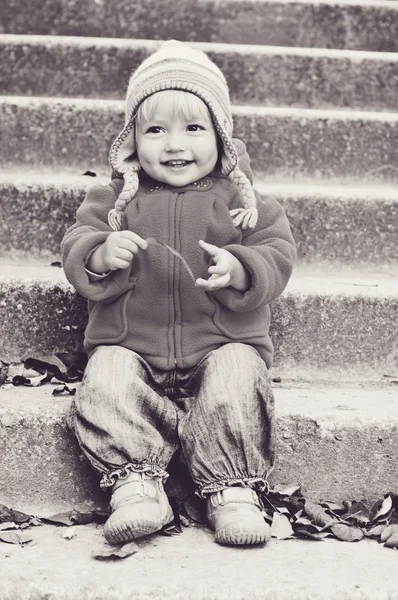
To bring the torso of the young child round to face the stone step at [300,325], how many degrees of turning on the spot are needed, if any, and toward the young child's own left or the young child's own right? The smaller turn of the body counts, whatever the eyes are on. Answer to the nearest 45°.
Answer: approximately 135° to the young child's own left

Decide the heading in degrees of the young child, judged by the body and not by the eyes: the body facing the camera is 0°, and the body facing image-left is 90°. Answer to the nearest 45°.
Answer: approximately 0°
